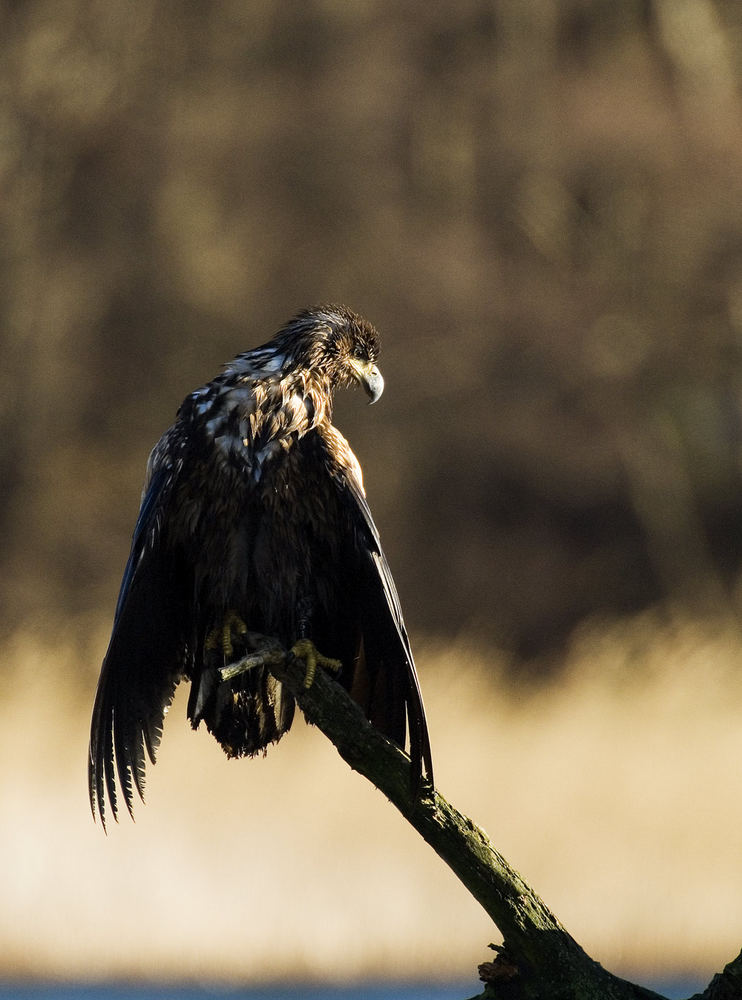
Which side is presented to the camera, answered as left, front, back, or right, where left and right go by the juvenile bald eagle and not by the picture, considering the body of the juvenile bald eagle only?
front
